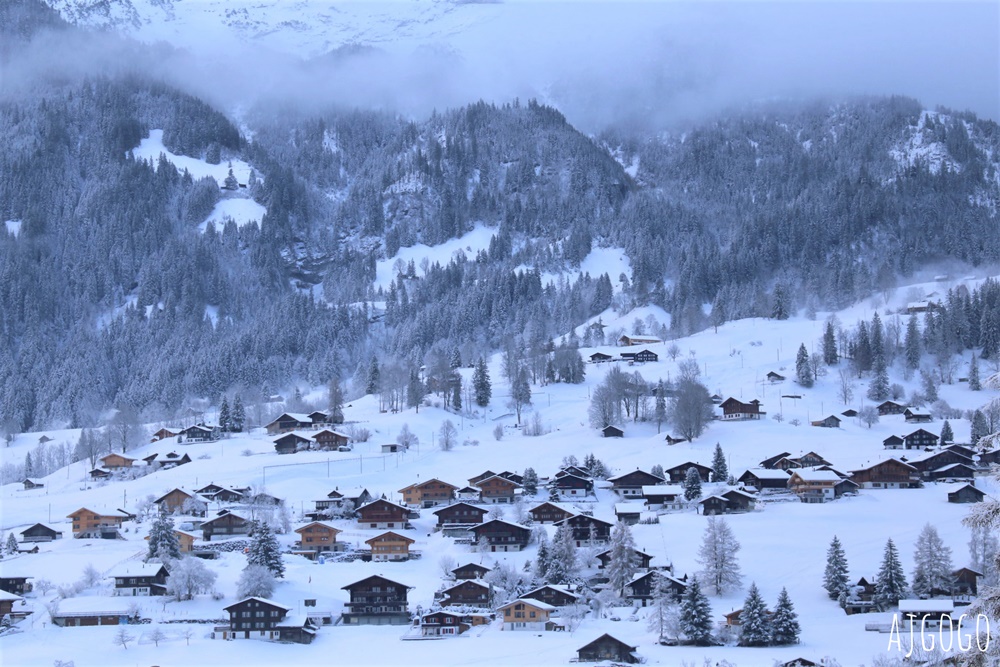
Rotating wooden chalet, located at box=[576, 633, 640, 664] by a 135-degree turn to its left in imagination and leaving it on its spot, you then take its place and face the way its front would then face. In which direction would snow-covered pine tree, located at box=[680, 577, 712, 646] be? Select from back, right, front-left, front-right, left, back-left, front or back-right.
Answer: front

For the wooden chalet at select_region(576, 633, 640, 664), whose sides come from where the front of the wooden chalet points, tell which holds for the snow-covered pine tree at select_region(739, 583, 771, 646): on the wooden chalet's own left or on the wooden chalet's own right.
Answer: on the wooden chalet's own left

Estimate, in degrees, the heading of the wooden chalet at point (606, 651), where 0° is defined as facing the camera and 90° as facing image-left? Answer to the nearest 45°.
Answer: approximately 0°

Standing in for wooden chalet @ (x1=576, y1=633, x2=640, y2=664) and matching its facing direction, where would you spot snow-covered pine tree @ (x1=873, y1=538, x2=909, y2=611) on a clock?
The snow-covered pine tree is roughly at 8 o'clock from the wooden chalet.

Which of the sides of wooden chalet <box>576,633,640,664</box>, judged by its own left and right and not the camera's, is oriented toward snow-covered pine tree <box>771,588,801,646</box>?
left
